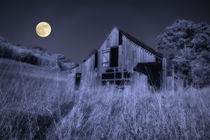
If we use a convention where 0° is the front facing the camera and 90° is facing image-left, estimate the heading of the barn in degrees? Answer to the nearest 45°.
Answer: approximately 0°

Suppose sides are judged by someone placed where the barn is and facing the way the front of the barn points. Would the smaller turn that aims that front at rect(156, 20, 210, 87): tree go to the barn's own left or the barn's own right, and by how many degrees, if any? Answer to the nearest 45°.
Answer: approximately 135° to the barn's own left
